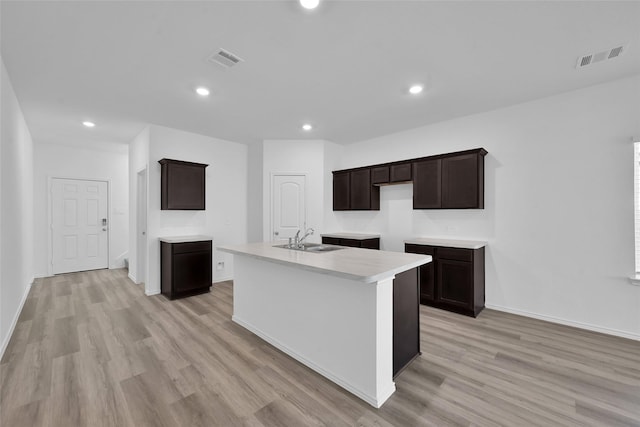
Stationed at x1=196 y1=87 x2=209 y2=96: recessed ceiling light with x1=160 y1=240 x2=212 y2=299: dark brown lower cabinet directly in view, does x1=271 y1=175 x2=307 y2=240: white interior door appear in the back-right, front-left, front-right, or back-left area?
front-right

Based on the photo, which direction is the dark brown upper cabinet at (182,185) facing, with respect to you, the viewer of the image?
facing the viewer

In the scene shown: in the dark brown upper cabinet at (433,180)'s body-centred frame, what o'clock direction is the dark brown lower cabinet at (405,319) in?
The dark brown lower cabinet is roughly at 11 o'clock from the dark brown upper cabinet.

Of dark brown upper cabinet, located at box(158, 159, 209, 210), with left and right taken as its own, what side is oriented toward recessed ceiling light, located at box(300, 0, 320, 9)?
front

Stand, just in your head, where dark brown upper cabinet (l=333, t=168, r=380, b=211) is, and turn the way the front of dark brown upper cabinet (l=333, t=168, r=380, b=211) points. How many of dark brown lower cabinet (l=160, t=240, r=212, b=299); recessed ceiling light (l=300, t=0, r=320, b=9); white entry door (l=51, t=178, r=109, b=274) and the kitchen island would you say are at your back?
0

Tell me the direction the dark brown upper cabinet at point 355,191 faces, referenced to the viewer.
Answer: facing the viewer and to the left of the viewer

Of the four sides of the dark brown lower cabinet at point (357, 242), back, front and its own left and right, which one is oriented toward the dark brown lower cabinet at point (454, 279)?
left

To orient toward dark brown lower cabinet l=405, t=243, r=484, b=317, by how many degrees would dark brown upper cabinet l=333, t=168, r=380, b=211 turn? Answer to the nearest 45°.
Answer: approximately 90° to its left

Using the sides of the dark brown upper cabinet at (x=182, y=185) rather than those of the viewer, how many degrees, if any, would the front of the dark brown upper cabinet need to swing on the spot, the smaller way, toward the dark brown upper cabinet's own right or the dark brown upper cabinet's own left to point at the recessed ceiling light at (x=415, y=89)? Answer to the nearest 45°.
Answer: approximately 45° to the dark brown upper cabinet's own left

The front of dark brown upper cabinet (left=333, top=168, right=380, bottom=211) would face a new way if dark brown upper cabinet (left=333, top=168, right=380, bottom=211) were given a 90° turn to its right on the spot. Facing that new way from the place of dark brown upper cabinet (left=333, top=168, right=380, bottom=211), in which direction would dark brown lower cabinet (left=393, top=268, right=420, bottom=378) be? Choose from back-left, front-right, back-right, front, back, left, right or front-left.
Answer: back-left

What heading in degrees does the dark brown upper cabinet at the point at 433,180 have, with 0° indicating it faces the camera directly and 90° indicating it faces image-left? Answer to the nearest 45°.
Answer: approximately 45°

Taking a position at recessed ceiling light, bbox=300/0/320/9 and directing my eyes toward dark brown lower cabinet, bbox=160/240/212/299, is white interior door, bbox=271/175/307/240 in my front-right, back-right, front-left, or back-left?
front-right

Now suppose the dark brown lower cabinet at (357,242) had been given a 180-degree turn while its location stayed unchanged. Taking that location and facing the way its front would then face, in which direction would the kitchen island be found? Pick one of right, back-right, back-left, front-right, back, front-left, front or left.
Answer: back-right

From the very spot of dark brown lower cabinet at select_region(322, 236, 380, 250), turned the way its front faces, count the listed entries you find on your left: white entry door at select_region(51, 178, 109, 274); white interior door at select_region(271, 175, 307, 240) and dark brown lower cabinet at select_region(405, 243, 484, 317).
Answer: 1

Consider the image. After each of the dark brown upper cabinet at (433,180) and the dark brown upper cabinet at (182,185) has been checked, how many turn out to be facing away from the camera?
0

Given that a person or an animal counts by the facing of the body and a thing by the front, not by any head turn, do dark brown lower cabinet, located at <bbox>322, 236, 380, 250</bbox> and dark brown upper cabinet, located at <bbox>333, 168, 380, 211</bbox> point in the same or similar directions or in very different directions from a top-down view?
same or similar directions

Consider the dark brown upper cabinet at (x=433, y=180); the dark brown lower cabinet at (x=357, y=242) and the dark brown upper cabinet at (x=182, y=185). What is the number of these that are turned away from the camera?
0
